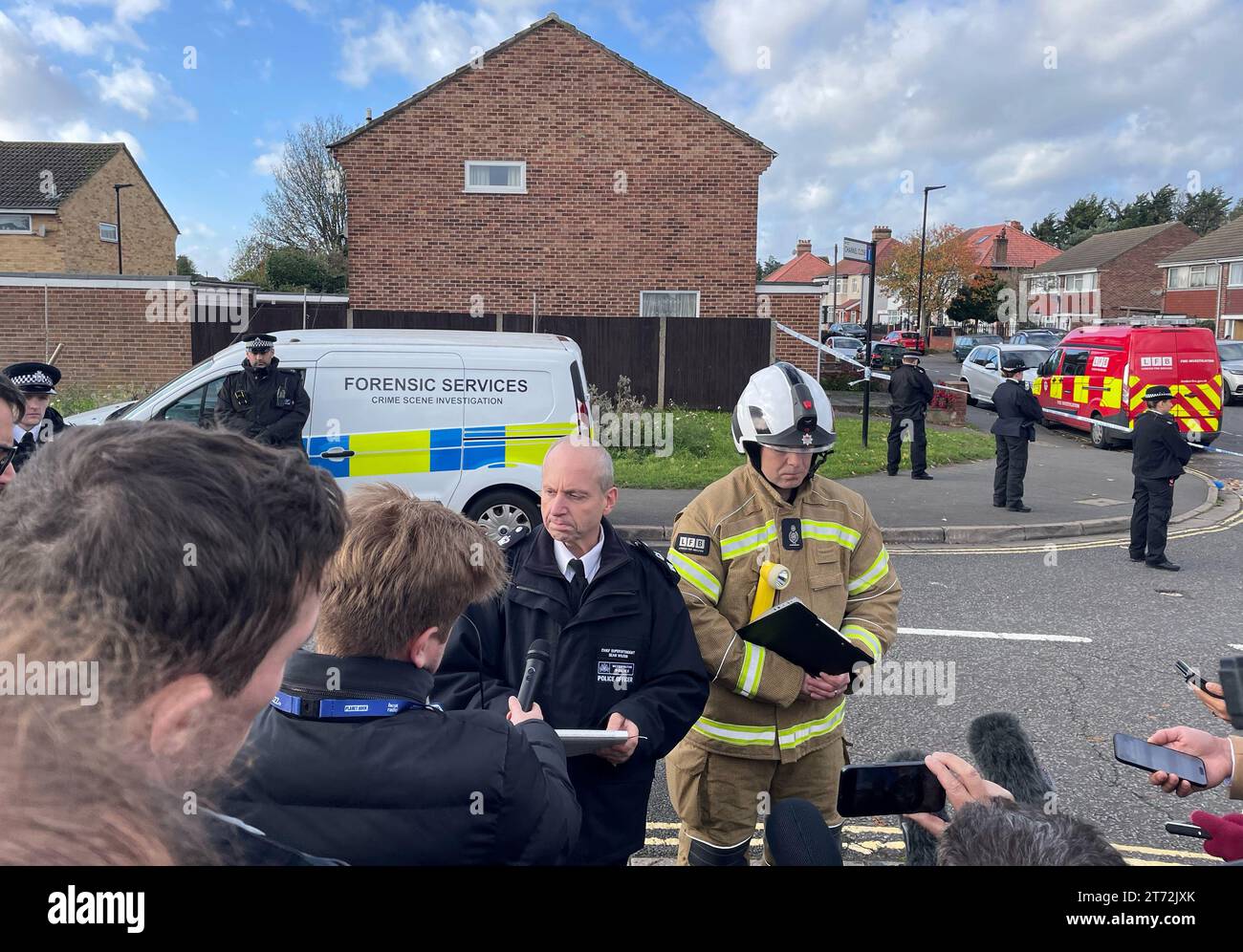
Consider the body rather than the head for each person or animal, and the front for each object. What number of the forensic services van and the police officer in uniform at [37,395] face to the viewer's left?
1

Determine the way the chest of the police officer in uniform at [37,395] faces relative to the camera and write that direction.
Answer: toward the camera

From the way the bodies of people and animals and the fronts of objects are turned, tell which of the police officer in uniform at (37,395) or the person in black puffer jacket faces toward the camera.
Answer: the police officer in uniform

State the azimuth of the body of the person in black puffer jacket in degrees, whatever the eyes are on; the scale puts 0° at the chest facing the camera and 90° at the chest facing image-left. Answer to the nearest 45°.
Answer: approximately 225°

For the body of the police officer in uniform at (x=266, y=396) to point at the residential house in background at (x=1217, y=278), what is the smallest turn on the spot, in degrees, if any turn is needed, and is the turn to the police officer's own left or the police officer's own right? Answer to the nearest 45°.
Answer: approximately 135° to the police officer's own left

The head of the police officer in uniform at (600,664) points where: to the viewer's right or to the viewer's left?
to the viewer's left

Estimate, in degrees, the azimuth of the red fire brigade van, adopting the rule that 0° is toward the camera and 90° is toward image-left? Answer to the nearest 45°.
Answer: approximately 135°

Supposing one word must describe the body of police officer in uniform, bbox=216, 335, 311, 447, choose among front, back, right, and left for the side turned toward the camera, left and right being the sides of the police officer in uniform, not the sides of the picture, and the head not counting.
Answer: front

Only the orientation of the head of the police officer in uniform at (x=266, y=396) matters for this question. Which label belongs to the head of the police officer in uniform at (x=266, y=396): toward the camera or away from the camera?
toward the camera

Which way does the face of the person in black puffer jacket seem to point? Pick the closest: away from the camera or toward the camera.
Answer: away from the camera

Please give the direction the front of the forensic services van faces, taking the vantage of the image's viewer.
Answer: facing to the left of the viewer
